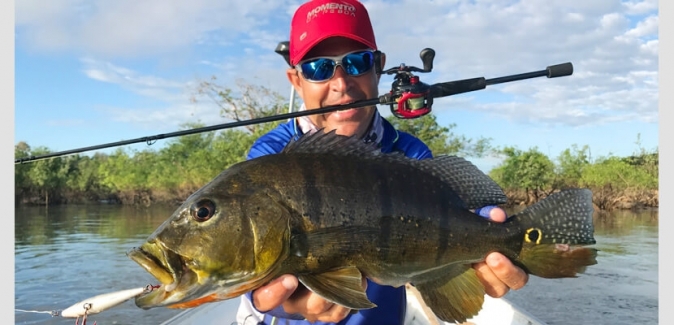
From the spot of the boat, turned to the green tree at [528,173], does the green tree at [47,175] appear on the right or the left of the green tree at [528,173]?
left

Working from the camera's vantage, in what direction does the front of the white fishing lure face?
facing to the left of the viewer

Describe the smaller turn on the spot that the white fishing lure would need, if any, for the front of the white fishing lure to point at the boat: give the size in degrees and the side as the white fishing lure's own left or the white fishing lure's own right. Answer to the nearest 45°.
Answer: approximately 180°

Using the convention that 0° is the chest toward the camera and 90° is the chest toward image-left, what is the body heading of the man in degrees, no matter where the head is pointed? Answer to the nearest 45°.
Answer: approximately 0°

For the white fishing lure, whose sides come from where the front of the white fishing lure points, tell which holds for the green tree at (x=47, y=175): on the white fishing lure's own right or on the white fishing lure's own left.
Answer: on the white fishing lure's own right

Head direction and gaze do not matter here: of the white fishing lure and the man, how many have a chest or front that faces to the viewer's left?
1

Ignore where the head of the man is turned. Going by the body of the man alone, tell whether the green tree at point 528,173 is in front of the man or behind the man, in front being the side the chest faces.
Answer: behind

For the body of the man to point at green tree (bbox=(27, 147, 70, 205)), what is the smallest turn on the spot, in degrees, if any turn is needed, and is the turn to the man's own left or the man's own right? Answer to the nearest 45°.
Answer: approximately 135° to the man's own right
